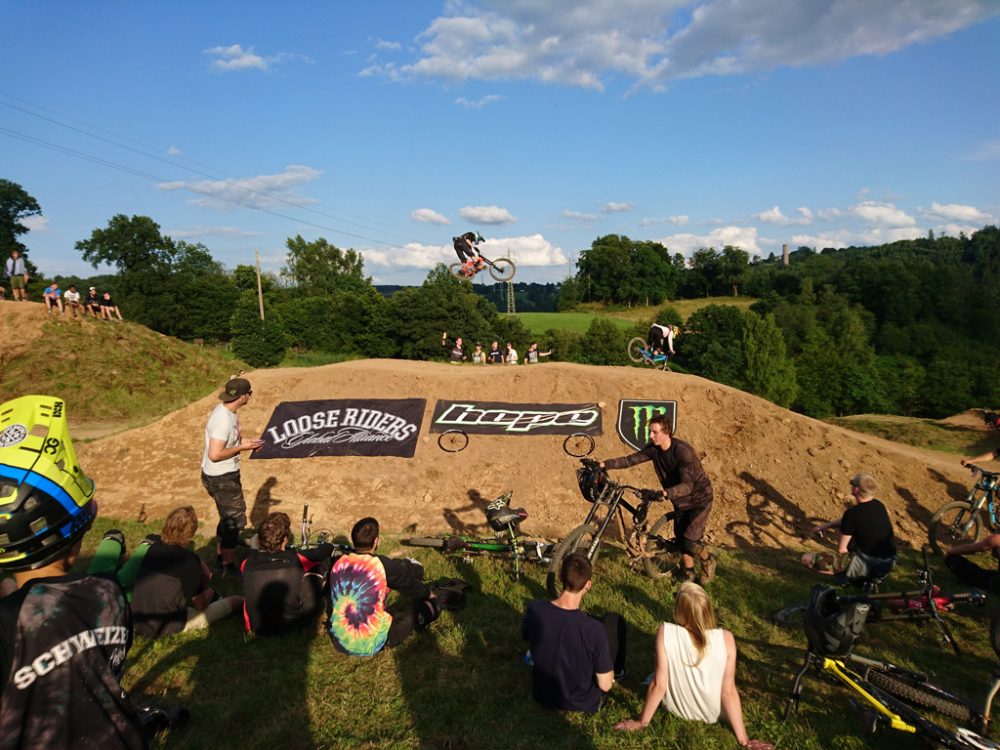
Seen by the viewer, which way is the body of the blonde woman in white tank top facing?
away from the camera

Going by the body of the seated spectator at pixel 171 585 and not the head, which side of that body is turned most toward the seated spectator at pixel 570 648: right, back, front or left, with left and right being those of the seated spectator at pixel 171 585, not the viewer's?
right

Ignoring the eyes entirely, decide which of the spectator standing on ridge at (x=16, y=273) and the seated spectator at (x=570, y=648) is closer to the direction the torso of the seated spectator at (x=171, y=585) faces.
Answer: the spectator standing on ridge

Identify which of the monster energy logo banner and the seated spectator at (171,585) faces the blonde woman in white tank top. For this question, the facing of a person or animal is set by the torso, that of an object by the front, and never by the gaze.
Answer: the monster energy logo banner

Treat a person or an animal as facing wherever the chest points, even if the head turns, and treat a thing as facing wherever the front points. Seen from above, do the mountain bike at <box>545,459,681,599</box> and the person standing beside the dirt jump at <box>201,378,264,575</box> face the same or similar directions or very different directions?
very different directions

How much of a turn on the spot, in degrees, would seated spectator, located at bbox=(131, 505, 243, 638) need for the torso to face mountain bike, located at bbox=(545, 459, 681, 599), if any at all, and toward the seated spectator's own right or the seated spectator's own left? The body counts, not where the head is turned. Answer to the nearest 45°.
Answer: approximately 45° to the seated spectator's own right

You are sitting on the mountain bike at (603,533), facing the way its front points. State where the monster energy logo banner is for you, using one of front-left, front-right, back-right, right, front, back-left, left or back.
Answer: back-right

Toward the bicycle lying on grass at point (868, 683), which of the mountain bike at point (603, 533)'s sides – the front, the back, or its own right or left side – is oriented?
left

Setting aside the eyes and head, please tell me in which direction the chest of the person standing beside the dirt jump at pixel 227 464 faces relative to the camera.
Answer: to the viewer's right

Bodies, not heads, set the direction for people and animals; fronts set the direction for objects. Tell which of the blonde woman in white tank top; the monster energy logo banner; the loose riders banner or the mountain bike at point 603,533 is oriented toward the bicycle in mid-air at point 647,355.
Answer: the blonde woman in white tank top

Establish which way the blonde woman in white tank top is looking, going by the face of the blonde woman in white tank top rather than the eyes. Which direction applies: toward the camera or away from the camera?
away from the camera
